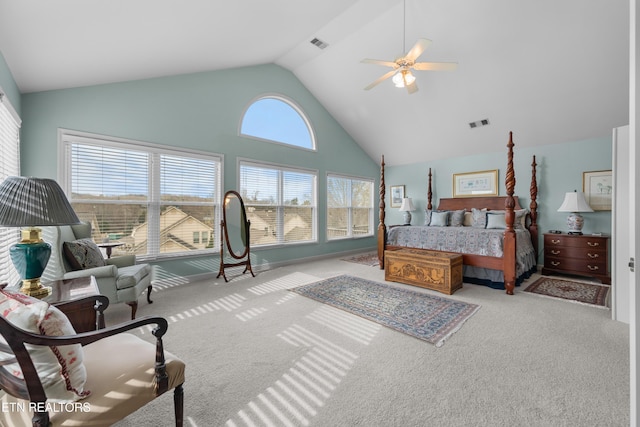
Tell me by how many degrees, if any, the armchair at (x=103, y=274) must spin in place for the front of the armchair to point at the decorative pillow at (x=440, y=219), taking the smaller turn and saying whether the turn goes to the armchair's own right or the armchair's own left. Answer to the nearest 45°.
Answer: approximately 45° to the armchair's own left

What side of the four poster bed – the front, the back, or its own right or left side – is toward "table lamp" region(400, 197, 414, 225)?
right

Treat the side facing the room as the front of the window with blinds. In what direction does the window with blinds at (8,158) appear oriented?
to the viewer's right

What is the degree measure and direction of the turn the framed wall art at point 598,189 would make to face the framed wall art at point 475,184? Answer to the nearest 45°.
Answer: approximately 90° to its right

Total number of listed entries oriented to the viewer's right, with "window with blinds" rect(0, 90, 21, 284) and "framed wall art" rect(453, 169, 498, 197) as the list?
1

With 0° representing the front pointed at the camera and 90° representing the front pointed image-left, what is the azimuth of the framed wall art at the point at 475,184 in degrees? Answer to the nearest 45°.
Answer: approximately 45°

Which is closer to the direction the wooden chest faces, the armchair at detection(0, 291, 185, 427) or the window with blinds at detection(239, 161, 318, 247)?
the armchair

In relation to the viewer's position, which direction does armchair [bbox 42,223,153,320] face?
facing the viewer and to the right of the viewer

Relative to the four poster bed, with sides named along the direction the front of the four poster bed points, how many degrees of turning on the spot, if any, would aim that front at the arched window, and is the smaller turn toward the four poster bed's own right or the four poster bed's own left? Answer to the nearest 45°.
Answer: approximately 45° to the four poster bed's own right

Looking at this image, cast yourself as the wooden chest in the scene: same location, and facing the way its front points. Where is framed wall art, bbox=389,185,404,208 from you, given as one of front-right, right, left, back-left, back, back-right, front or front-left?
back-right

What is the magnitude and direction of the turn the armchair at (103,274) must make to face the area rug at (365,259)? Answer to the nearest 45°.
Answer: approximately 45° to its left

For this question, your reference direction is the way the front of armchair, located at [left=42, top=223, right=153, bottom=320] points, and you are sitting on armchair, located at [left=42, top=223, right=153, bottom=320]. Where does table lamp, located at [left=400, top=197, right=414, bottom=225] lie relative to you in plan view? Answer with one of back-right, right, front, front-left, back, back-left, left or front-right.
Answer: front-left

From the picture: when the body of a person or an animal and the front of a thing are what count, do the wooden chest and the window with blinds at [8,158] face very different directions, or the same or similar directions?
very different directions
